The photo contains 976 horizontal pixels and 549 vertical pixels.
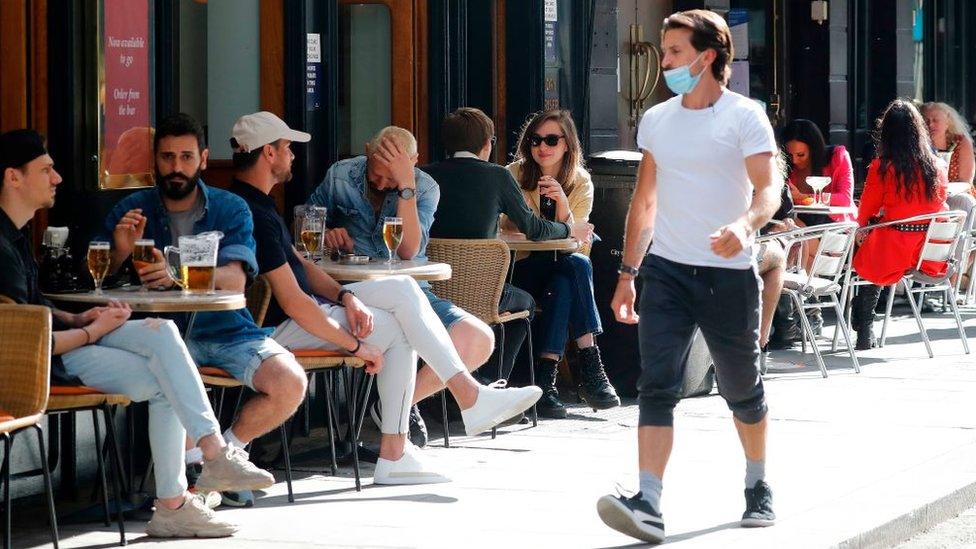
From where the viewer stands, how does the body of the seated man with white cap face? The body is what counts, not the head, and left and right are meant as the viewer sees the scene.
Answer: facing to the right of the viewer

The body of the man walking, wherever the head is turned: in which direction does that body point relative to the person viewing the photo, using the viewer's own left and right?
facing the viewer and to the left of the viewer

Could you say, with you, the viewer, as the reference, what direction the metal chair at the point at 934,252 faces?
facing away from the viewer and to the left of the viewer

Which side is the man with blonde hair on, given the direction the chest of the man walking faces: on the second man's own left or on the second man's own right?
on the second man's own right

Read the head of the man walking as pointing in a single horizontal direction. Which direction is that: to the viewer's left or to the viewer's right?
to the viewer's left

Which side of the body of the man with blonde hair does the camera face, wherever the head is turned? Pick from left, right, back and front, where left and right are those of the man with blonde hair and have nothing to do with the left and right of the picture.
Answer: front

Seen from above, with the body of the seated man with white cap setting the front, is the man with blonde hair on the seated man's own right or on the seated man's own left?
on the seated man's own left

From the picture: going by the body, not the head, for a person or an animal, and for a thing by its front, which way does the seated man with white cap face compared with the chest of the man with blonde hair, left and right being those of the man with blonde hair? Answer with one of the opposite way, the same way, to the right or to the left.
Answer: to the left

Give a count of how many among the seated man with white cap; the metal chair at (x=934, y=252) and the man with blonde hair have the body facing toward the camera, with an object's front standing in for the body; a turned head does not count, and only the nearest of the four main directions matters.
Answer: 1

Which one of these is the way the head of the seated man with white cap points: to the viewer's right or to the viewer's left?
to the viewer's right
